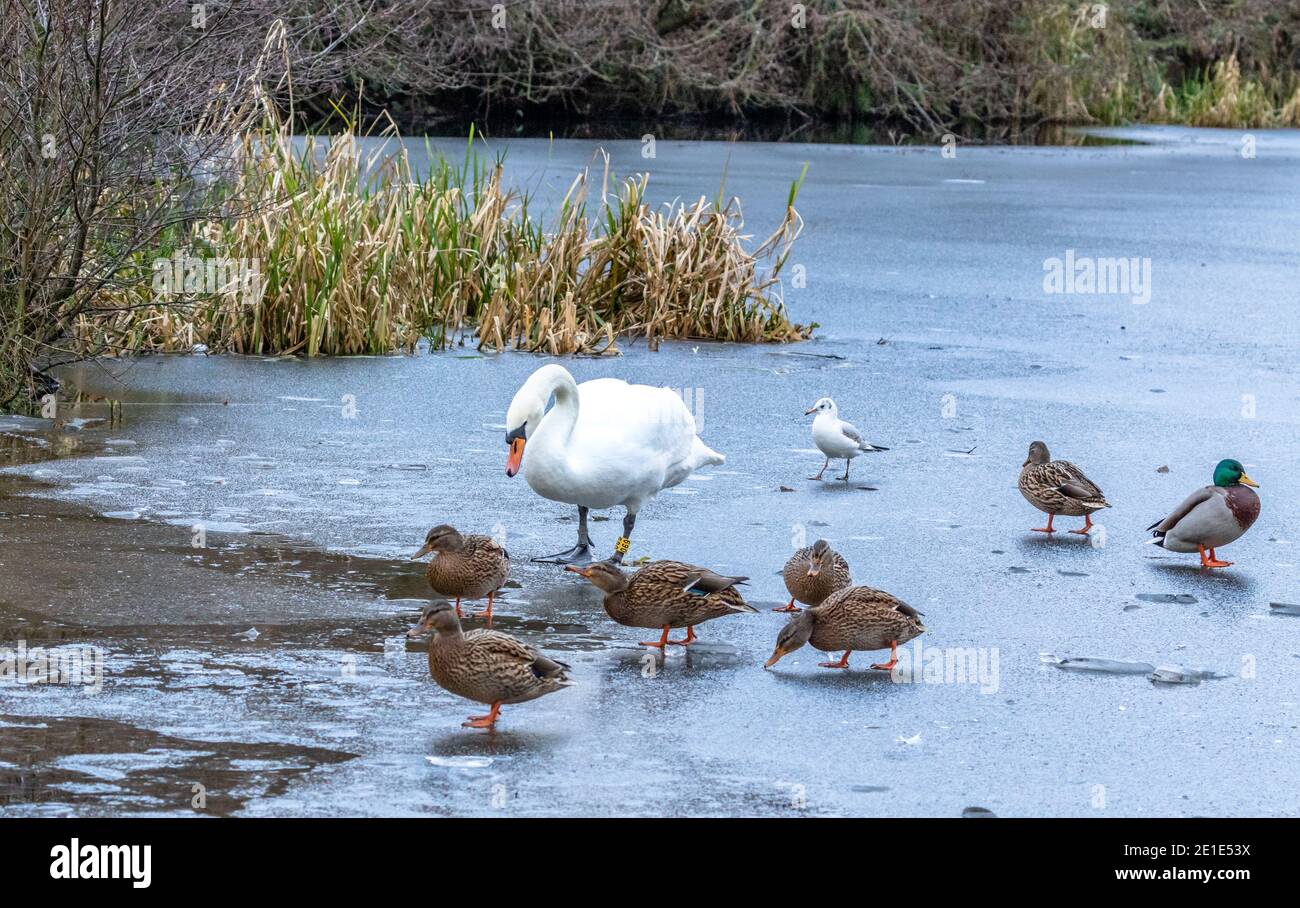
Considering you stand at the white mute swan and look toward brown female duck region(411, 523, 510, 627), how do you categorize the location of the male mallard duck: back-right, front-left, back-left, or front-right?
back-left

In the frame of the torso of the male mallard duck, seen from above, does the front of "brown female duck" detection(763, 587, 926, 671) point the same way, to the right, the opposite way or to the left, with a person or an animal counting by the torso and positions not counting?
the opposite way

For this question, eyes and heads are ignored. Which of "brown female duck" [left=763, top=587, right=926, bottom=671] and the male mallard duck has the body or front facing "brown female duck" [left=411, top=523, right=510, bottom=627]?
"brown female duck" [left=763, top=587, right=926, bottom=671]

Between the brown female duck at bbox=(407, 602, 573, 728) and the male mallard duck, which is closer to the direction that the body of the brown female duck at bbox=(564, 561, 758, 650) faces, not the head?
the brown female duck

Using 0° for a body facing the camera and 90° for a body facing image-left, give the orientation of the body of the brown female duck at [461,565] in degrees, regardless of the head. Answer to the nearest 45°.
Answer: approximately 45°

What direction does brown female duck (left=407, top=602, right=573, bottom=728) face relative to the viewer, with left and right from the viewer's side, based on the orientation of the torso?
facing to the left of the viewer

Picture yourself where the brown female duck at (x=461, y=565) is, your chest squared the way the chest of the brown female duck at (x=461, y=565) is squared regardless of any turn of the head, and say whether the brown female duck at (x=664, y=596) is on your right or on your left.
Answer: on your left

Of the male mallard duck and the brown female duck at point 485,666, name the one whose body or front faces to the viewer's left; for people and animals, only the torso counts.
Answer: the brown female duck

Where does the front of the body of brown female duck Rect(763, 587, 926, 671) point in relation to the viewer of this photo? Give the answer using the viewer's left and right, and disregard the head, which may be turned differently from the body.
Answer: facing to the left of the viewer

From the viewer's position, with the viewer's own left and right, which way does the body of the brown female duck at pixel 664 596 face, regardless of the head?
facing to the left of the viewer

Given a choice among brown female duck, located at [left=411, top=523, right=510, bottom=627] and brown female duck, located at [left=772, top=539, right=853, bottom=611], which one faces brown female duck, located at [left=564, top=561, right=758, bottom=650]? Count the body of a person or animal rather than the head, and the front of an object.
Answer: brown female duck, located at [left=772, top=539, right=853, bottom=611]

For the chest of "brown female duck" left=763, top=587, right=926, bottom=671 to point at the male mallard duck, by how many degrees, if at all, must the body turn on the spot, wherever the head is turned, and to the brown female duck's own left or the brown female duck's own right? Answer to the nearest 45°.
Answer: approximately 135° to the brown female duck's own right

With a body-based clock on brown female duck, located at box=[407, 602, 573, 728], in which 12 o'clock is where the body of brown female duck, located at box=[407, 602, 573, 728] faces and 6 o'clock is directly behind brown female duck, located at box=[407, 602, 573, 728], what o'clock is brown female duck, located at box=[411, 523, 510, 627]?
brown female duck, located at box=[411, 523, 510, 627] is roughly at 3 o'clock from brown female duck, located at box=[407, 602, 573, 728].

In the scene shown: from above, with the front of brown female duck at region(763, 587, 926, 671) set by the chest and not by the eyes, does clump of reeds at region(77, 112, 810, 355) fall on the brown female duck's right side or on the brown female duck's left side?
on the brown female duck's right side
